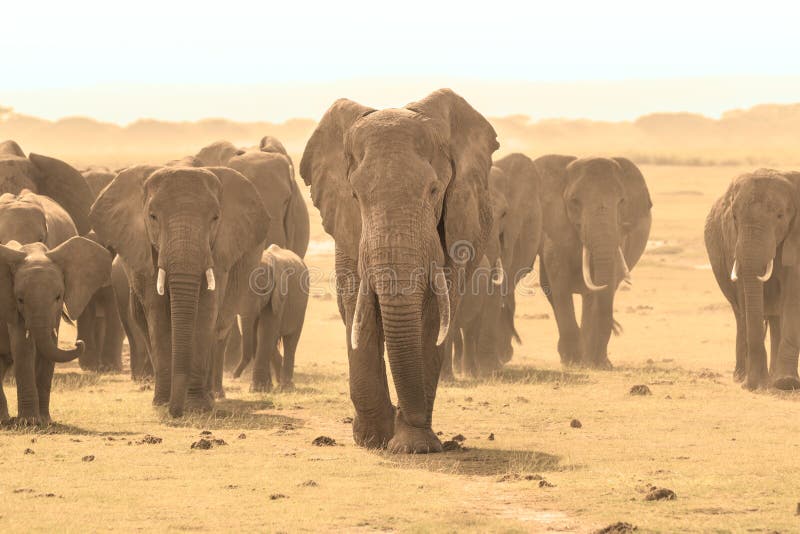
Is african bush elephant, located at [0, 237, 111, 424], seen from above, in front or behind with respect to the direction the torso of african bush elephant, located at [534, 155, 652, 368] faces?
in front

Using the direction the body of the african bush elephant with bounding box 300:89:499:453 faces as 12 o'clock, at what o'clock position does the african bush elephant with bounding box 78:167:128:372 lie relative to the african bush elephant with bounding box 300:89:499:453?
the african bush elephant with bounding box 78:167:128:372 is roughly at 5 o'clock from the african bush elephant with bounding box 300:89:499:453.

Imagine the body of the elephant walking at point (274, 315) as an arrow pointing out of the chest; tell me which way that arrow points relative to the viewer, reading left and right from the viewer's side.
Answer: facing the viewer and to the left of the viewer

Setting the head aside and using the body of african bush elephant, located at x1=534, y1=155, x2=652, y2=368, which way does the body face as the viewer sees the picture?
toward the camera

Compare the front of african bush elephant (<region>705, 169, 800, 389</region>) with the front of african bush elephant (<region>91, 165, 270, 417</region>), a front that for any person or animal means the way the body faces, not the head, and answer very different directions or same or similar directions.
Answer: same or similar directions

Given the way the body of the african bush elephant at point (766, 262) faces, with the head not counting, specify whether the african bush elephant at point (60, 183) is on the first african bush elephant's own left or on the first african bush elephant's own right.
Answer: on the first african bush elephant's own right

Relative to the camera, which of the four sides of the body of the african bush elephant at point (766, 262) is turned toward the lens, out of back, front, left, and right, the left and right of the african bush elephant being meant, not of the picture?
front

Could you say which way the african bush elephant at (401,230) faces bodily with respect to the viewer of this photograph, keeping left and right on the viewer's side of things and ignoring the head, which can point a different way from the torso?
facing the viewer

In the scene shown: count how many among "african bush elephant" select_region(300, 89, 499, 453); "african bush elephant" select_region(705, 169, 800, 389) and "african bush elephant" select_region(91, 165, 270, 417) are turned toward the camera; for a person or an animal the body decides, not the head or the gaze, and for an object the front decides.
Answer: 3

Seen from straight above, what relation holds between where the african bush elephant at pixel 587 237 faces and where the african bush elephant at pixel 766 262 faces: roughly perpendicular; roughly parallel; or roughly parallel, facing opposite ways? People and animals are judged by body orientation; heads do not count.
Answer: roughly parallel

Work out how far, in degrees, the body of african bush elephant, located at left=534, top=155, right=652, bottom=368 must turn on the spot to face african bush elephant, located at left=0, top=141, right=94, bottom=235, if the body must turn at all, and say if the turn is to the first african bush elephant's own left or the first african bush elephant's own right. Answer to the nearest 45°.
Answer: approximately 90° to the first african bush elephant's own right

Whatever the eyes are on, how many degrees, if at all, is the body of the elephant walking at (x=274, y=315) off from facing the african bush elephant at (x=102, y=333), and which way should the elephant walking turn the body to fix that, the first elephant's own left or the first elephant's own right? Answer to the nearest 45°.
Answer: approximately 90° to the first elephant's own right
